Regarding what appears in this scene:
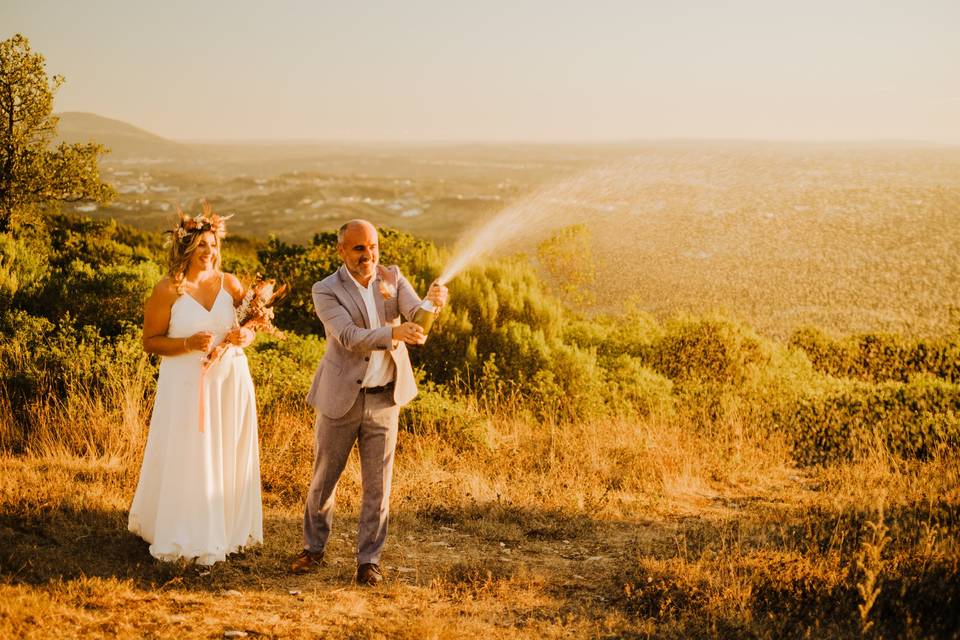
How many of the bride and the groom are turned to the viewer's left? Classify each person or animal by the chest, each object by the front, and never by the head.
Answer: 0

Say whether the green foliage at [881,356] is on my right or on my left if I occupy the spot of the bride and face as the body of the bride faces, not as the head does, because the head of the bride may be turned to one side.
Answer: on my left

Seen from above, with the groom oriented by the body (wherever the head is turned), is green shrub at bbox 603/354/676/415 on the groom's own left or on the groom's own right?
on the groom's own left

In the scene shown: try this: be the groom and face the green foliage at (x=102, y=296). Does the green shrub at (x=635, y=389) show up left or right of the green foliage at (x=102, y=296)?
right

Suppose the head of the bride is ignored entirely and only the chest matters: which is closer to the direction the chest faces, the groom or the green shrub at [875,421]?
the groom

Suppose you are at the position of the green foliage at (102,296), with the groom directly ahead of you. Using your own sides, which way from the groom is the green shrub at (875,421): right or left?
left

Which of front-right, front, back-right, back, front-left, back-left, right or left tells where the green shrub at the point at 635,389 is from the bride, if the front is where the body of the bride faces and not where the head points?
left

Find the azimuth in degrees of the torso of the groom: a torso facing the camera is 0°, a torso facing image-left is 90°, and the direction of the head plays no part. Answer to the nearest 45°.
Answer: approximately 315°

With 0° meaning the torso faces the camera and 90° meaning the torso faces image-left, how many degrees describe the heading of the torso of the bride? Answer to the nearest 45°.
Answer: approximately 315°
